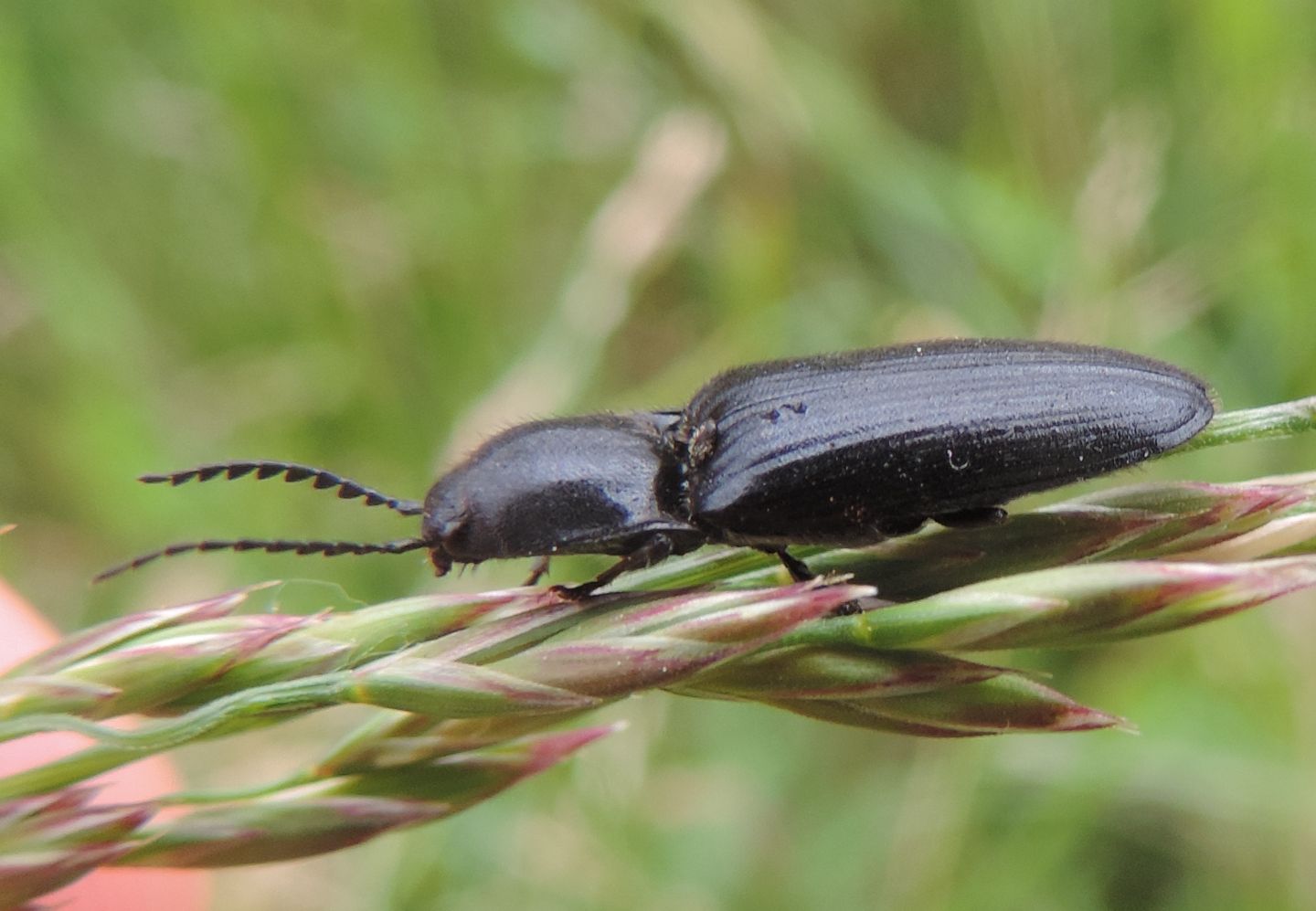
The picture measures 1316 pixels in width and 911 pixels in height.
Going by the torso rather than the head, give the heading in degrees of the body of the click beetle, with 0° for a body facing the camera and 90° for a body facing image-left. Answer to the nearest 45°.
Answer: approximately 90°
